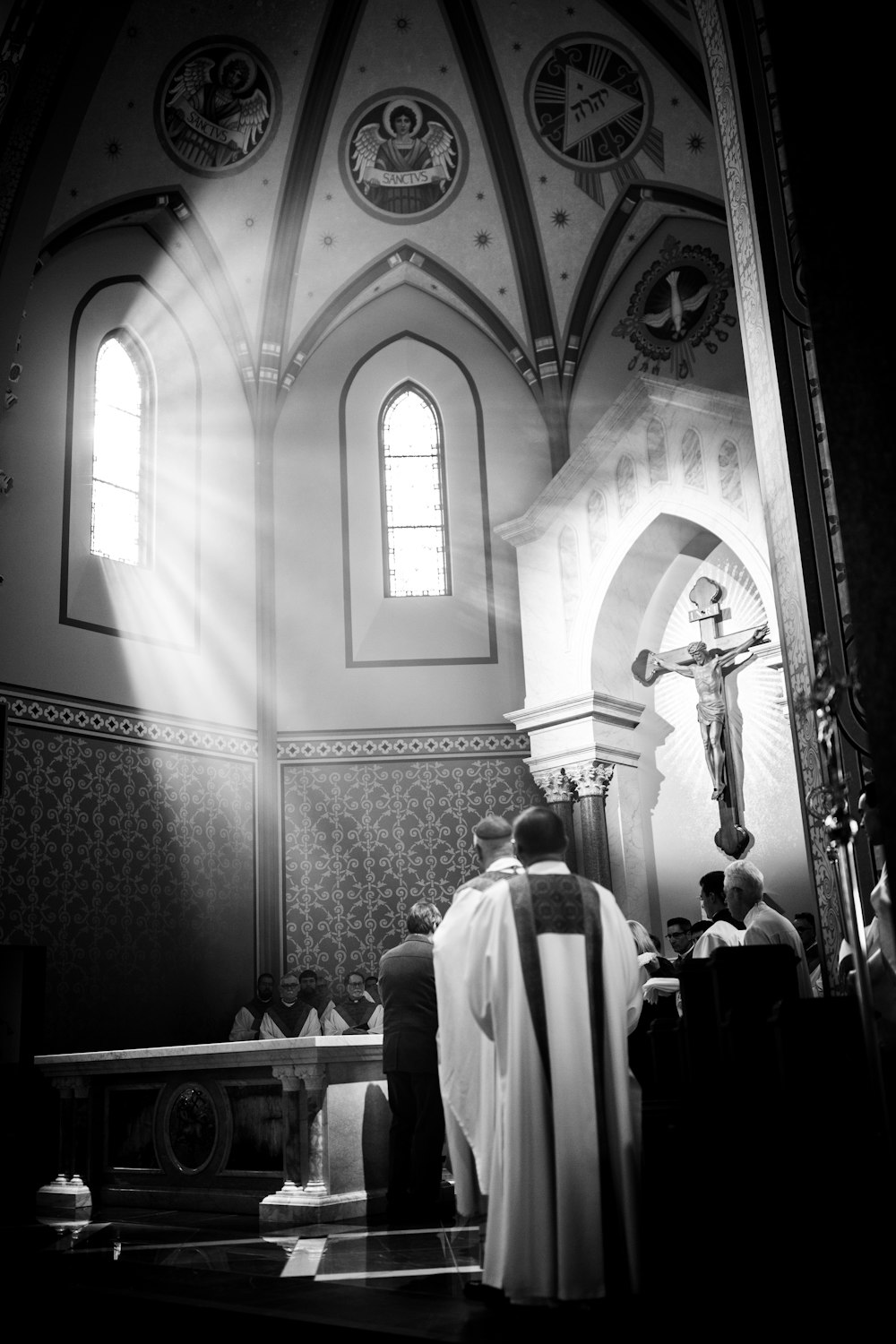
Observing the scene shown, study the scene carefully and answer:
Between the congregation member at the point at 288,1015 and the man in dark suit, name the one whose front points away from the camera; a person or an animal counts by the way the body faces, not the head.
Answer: the man in dark suit

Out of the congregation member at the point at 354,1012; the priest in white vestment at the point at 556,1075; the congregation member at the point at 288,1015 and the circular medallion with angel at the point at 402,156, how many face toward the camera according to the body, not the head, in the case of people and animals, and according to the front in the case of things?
3

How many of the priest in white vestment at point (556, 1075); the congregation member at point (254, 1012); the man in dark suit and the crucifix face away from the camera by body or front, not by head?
2

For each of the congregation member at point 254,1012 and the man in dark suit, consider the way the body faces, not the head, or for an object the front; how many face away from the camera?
1

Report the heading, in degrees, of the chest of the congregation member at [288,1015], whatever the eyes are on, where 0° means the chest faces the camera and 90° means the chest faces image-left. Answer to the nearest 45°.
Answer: approximately 0°

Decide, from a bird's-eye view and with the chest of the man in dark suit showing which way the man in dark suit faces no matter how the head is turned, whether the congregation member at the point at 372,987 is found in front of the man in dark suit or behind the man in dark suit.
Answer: in front

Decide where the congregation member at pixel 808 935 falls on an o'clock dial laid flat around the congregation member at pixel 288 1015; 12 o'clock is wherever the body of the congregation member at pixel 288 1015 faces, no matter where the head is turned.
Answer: the congregation member at pixel 808 935 is roughly at 10 o'clock from the congregation member at pixel 288 1015.

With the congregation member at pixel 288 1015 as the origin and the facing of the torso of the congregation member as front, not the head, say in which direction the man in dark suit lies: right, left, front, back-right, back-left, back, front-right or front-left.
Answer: front

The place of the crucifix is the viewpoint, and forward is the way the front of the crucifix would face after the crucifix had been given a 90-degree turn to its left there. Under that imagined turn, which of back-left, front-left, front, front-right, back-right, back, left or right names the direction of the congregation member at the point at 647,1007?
front-right

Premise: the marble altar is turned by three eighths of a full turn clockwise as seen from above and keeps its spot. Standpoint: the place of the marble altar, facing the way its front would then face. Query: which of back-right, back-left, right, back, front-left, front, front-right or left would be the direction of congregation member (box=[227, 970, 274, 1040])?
front

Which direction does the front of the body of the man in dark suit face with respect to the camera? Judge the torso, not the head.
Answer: away from the camera

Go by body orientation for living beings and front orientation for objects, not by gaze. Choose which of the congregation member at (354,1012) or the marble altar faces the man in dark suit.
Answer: the congregation member
